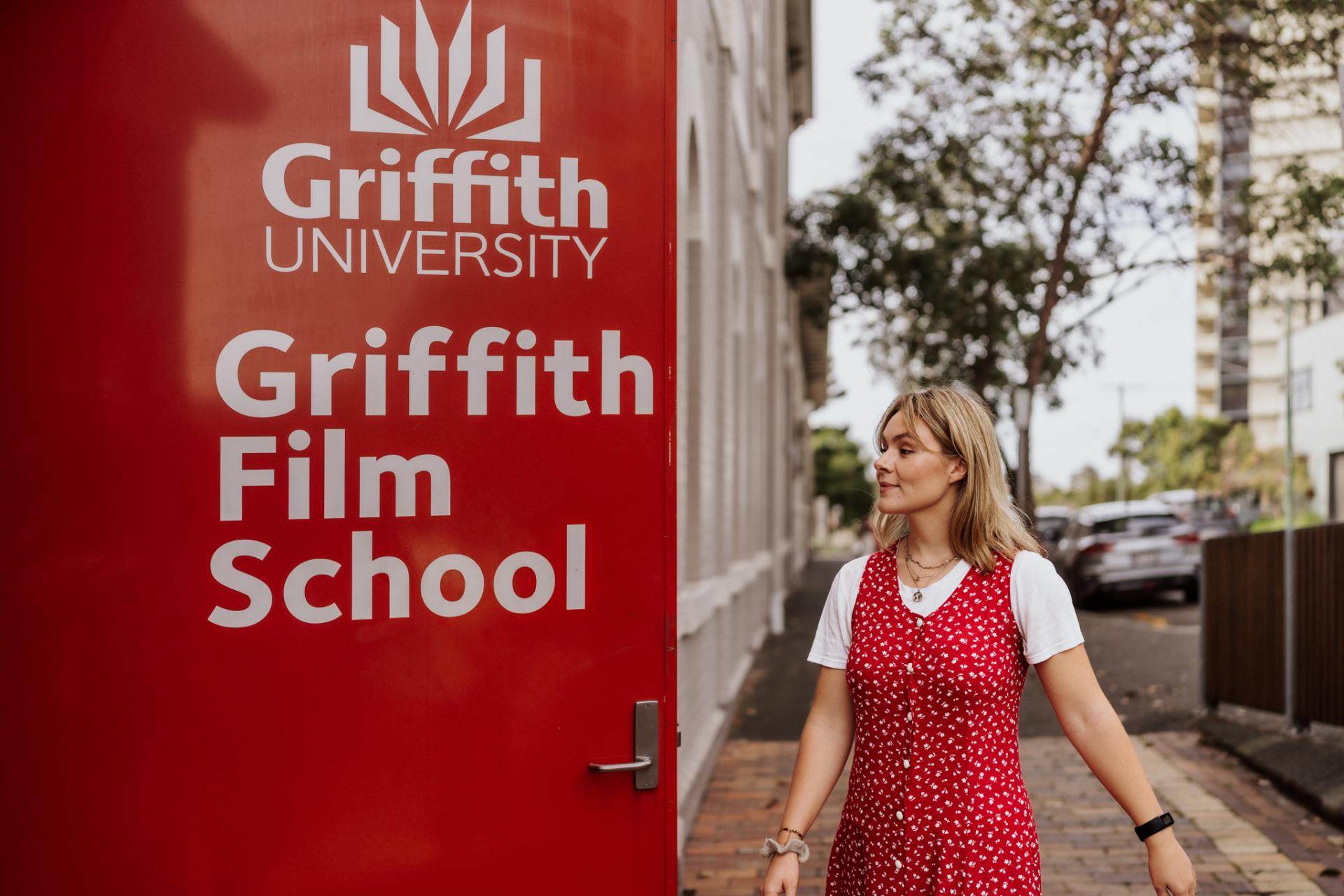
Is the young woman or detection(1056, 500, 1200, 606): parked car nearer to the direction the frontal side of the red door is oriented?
the young woman

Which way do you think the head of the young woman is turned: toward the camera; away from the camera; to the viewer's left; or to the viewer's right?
to the viewer's left

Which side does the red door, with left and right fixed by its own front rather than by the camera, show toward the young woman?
left

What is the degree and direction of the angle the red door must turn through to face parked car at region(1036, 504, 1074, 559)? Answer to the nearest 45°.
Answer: approximately 135° to its left

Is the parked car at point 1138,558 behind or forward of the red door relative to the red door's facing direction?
behind

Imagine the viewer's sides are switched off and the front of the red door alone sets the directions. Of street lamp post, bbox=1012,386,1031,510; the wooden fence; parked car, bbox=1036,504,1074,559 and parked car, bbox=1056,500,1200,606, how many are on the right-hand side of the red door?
0

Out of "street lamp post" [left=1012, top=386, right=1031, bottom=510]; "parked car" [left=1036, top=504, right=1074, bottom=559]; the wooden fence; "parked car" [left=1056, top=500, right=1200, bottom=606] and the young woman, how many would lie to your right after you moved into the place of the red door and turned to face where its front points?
0

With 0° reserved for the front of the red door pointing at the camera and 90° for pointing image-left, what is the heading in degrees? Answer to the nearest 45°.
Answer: approximately 0°

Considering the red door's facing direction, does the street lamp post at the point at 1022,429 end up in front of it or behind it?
behind

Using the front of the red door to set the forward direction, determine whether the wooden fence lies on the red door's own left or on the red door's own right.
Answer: on the red door's own left

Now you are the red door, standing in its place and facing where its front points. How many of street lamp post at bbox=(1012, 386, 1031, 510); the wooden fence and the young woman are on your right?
0

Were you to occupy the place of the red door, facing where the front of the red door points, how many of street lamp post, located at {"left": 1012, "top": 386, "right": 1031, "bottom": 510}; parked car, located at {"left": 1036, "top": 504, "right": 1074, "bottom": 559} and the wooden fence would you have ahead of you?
0
